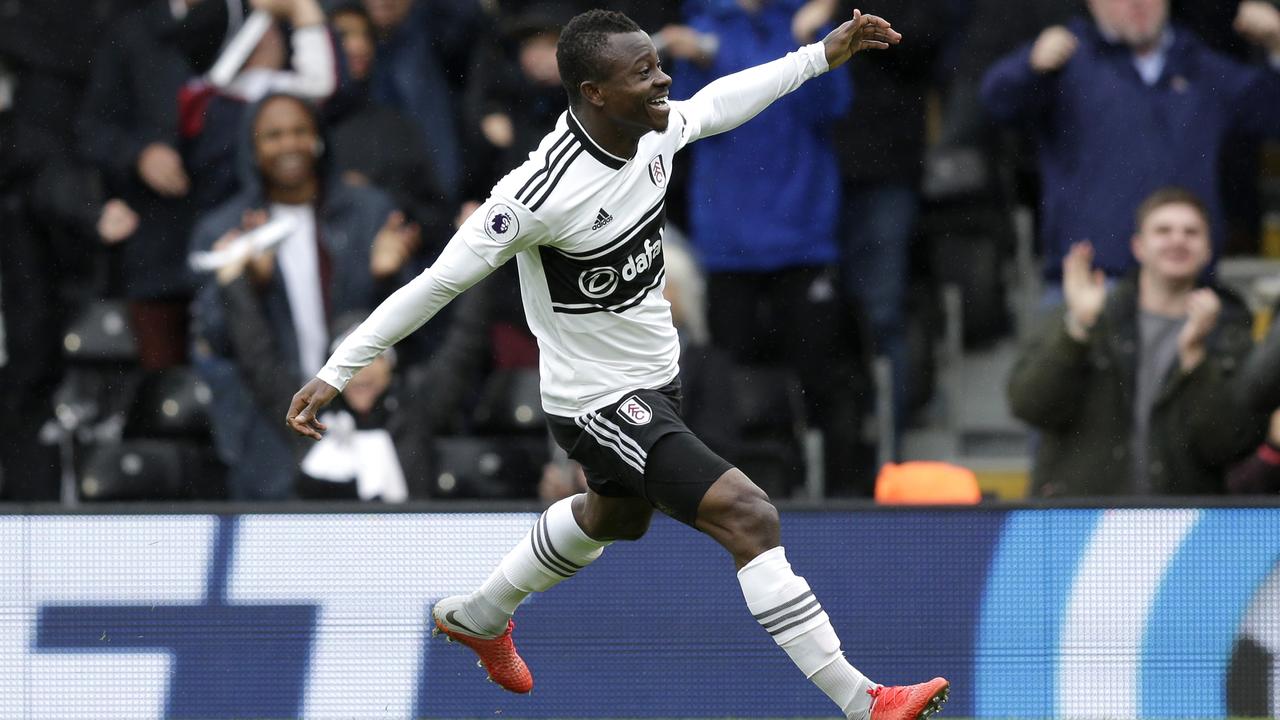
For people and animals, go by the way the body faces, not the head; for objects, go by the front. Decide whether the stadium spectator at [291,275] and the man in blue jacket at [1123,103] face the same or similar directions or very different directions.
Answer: same or similar directions

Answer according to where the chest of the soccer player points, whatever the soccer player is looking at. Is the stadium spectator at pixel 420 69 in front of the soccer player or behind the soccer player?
behind

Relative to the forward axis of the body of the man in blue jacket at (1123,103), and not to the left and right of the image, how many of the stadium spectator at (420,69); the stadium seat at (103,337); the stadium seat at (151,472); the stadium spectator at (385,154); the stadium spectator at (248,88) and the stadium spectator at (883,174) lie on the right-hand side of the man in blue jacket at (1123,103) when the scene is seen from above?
6

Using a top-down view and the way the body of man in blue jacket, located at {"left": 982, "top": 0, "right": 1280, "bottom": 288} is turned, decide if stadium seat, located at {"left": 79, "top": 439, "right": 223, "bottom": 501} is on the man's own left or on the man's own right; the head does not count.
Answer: on the man's own right

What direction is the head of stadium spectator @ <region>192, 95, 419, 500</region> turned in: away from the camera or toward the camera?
toward the camera

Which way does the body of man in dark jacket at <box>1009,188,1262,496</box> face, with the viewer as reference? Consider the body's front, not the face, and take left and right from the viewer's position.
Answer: facing the viewer

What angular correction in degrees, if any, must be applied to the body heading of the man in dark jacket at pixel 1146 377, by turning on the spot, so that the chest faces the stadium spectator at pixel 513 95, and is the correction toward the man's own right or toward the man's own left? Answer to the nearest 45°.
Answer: approximately 90° to the man's own right

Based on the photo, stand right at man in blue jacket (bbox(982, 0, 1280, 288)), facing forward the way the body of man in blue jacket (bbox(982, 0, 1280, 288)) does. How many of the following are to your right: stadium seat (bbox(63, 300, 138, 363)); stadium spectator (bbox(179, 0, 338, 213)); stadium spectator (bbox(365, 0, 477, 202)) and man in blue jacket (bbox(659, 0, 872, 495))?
4

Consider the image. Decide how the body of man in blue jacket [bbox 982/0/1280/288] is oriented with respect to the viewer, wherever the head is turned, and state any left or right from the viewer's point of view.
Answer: facing the viewer

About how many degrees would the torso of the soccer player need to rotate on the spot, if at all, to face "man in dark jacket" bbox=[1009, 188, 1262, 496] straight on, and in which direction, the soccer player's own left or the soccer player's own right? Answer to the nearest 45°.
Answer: approximately 90° to the soccer player's own left

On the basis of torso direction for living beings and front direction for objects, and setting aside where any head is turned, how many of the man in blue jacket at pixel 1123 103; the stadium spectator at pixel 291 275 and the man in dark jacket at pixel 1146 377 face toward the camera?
3

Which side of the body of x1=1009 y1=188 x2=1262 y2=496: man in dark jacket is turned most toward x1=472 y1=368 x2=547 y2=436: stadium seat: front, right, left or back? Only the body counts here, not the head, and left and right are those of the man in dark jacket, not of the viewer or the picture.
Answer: right

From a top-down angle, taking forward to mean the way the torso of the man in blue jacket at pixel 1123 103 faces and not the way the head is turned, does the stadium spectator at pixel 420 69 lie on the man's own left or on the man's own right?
on the man's own right

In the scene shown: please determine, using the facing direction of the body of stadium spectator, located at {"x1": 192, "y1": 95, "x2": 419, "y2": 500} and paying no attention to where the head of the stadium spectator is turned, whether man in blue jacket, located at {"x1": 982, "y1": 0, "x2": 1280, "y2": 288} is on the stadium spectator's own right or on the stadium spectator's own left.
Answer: on the stadium spectator's own left

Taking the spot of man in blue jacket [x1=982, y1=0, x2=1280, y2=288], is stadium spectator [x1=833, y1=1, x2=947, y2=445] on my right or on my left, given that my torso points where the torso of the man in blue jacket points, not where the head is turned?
on my right

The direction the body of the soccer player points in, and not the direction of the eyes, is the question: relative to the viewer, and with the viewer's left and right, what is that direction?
facing the viewer and to the right of the viewer

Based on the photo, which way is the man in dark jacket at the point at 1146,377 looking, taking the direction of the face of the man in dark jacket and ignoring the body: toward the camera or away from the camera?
toward the camera

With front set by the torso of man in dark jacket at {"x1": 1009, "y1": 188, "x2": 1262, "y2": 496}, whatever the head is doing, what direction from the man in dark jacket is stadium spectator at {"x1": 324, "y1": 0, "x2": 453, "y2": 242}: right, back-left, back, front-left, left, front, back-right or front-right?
right
